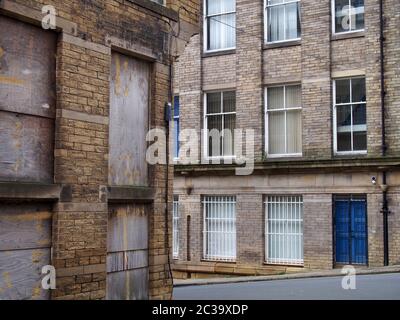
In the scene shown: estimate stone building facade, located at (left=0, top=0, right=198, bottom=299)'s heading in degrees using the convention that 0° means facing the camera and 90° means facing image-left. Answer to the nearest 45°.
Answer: approximately 315°

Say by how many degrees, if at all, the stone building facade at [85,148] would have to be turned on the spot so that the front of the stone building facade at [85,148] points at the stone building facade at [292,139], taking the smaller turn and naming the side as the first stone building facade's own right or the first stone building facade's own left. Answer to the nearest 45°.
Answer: approximately 90° to the first stone building facade's own left
